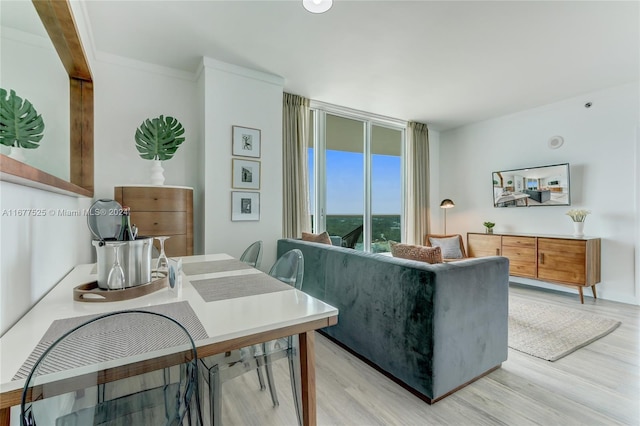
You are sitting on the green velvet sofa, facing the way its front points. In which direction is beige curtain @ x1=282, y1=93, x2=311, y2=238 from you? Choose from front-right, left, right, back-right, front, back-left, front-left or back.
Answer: left

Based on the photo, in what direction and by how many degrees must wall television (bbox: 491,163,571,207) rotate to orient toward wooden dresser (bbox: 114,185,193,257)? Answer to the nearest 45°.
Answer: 0° — it already faces it

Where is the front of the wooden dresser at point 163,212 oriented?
toward the camera

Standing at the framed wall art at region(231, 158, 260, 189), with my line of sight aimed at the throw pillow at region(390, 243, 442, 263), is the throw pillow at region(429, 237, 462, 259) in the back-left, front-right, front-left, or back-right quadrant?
front-left

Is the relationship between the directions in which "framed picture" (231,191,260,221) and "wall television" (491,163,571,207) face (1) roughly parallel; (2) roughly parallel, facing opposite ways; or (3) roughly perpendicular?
roughly perpendicular

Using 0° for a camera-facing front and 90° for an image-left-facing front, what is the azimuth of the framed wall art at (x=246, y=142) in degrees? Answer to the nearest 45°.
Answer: approximately 0°

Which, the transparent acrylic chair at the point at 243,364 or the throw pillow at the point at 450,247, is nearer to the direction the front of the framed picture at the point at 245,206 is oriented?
the transparent acrylic chair

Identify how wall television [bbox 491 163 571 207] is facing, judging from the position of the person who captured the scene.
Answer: facing the viewer and to the left of the viewer

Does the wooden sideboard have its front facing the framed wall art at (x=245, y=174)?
yes

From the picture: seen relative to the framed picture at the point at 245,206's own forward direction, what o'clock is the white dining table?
The white dining table is roughly at 12 o'clock from the framed picture.

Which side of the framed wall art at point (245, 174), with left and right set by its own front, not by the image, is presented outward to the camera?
front

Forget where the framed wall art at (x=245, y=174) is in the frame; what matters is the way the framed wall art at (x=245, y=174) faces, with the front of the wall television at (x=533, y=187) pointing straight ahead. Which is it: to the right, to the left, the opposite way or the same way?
to the left

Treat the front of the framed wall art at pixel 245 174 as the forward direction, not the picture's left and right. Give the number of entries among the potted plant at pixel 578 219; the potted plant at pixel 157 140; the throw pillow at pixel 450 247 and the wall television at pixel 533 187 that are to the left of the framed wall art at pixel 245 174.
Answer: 3

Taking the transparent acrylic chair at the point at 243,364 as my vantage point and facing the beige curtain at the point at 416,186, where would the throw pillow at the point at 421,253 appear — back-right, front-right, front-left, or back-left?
front-right

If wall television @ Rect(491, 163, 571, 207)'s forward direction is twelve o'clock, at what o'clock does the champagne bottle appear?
The champagne bottle is roughly at 11 o'clock from the wall television.

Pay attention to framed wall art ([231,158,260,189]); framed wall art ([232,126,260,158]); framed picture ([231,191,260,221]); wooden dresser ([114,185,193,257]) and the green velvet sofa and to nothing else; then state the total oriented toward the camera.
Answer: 4

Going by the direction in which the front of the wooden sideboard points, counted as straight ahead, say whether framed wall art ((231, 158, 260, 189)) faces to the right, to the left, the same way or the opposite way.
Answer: to the left

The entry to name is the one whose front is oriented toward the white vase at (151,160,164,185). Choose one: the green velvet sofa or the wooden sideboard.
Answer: the wooden sideboard
